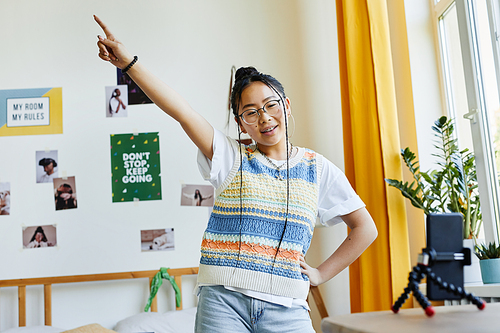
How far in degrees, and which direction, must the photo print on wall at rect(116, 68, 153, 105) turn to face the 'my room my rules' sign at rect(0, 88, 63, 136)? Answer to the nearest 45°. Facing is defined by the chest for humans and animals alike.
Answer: approximately 90° to its right

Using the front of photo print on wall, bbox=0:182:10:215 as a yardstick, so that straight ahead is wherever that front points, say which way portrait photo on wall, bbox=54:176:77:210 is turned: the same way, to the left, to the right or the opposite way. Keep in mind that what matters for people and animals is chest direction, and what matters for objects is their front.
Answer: the same way

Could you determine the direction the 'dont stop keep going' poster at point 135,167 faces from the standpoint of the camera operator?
facing the viewer

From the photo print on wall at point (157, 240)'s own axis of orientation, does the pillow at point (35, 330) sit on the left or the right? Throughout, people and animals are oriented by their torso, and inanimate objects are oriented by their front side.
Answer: on its right

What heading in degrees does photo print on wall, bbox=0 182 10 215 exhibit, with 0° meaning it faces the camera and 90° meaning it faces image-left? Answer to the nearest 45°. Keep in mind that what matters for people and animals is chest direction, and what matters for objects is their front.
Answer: approximately 0°

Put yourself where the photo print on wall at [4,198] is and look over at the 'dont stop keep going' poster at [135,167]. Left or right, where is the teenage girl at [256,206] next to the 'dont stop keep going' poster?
right

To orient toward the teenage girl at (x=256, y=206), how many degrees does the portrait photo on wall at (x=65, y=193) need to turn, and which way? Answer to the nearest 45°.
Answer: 0° — it already faces them

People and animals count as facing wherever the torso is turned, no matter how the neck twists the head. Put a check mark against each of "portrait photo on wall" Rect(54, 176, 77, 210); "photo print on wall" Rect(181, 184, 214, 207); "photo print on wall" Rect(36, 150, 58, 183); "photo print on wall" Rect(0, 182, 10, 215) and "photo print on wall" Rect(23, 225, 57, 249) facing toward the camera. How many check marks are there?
5

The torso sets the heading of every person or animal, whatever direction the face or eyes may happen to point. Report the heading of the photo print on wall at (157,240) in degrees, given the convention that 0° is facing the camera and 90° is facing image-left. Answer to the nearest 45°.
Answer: approximately 0°

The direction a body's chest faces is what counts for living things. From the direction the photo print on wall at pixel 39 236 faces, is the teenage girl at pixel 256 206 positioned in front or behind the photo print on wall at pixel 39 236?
in front

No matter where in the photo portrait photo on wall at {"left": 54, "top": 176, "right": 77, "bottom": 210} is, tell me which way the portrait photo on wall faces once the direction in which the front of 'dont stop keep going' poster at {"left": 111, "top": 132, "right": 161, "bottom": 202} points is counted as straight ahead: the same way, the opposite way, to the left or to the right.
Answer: the same way

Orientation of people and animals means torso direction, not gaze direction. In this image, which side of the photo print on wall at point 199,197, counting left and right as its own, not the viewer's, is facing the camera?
front

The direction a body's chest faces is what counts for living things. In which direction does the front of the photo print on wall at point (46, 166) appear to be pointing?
toward the camera
